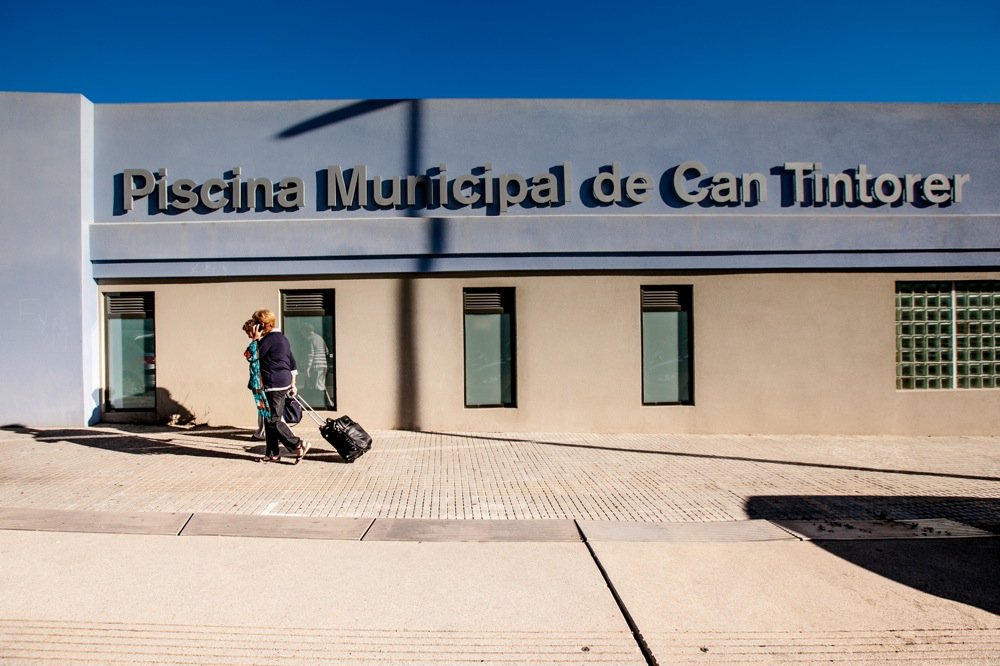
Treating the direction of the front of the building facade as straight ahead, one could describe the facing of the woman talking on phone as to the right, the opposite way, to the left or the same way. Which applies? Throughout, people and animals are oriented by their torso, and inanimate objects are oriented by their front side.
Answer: to the right

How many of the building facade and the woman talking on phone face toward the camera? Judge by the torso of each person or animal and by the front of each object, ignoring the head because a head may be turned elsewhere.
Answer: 1

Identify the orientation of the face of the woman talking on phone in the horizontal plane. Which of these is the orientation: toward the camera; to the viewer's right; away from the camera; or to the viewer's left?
to the viewer's left

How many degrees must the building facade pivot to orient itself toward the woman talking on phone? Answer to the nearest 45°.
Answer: approximately 45° to its right

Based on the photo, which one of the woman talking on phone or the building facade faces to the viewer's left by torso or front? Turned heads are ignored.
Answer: the woman talking on phone

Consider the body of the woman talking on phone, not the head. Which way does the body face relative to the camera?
to the viewer's left

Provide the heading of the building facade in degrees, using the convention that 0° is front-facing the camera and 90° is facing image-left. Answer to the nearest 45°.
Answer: approximately 0°
